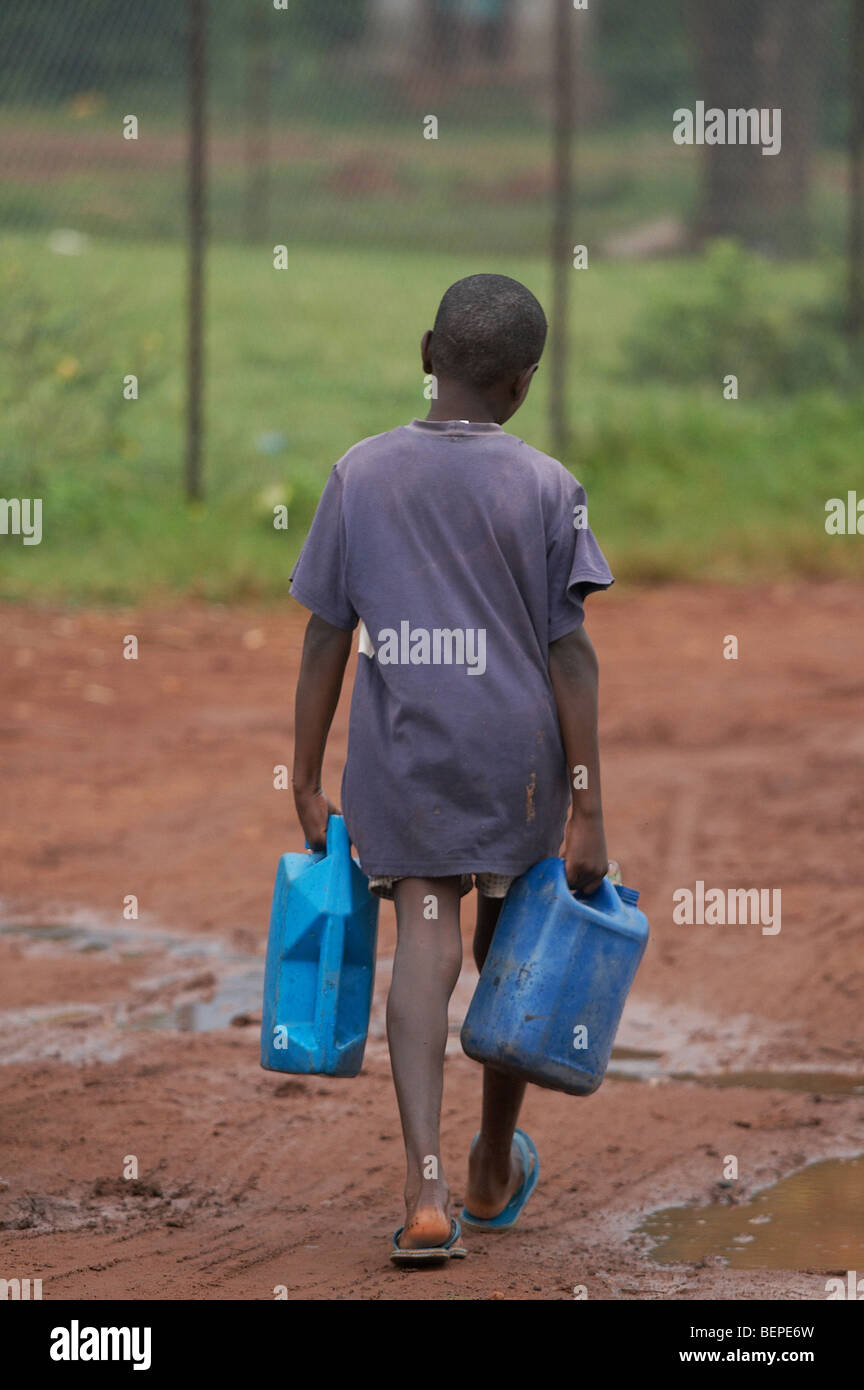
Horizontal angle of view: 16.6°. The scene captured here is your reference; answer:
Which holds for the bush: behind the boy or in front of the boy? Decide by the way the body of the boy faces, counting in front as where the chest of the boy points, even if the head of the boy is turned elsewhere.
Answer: in front

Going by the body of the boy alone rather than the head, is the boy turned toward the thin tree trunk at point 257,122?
yes

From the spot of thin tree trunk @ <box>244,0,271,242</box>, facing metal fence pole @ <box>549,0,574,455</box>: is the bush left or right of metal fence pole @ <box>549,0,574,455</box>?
left

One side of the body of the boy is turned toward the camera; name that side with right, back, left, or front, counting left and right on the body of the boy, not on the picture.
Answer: back

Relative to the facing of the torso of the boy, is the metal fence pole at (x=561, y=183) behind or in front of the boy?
in front
